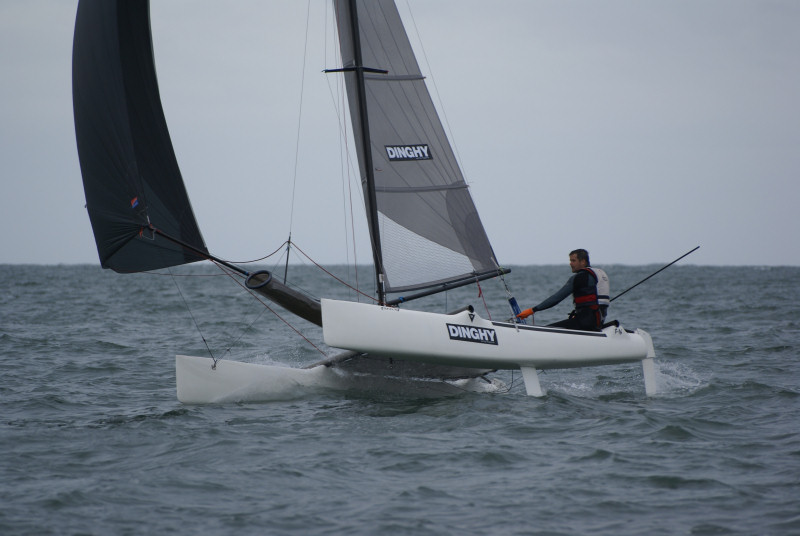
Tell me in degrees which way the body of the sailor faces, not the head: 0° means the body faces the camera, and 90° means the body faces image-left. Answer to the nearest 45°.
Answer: approximately 90°

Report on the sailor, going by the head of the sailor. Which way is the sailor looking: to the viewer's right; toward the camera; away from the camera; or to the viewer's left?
to the viewer's left
